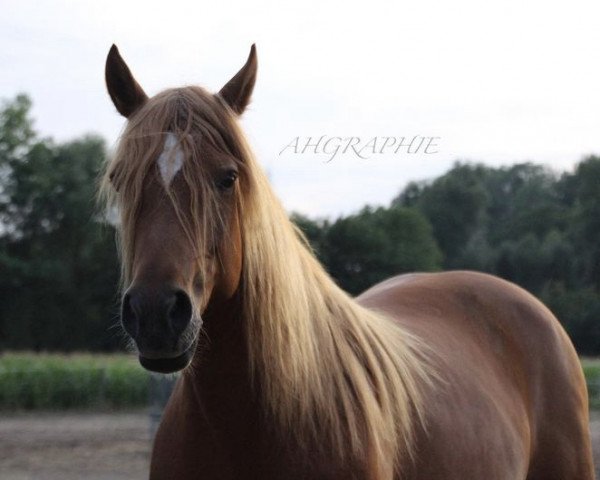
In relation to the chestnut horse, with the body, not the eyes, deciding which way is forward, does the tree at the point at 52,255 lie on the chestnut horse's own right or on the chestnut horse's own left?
on the chestnut horse's own right

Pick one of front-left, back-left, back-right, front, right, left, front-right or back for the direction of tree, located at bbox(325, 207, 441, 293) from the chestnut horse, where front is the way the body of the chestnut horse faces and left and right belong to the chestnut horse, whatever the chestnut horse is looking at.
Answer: back-right
